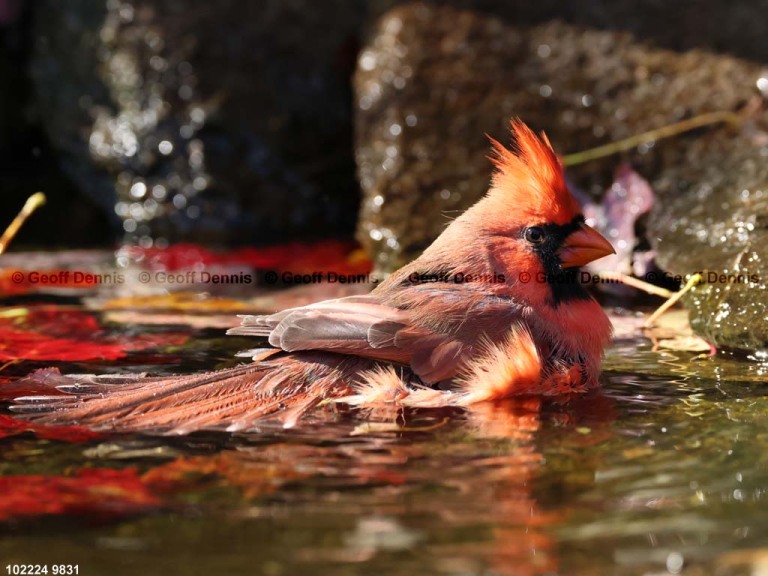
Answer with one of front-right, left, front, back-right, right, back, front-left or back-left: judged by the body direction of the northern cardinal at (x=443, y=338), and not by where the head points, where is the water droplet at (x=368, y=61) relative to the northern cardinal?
left

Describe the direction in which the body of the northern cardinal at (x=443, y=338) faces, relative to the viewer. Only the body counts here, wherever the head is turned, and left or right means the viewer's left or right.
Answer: facing to the right of the viewer

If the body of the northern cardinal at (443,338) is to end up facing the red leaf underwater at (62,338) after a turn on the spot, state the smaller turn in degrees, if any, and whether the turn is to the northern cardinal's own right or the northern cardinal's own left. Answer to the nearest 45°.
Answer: approximately 135° to the northern cardinal's own left

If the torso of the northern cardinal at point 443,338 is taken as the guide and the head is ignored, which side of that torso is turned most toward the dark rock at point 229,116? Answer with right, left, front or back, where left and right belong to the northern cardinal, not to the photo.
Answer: left

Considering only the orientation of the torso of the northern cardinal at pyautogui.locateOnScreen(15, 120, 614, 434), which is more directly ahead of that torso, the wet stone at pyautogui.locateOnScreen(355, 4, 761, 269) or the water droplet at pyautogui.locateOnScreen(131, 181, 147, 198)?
the wet stone

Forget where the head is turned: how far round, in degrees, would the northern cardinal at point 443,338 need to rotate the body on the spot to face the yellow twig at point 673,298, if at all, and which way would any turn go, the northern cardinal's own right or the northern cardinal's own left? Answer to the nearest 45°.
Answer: approximately 45° to the northern cardinal's own left

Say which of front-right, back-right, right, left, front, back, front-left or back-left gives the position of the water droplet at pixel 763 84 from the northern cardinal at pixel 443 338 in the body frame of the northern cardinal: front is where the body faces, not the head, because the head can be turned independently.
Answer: front-left

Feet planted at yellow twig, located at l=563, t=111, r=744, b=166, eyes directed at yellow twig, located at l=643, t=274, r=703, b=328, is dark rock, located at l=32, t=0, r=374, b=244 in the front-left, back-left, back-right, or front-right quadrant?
back-right

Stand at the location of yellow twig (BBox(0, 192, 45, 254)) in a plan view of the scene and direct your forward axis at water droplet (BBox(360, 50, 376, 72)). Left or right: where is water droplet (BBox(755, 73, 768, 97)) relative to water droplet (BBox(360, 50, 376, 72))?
right

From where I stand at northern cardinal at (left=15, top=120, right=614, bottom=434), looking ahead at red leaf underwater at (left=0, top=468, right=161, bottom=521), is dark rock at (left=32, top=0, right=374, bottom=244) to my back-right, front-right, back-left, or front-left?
back-right

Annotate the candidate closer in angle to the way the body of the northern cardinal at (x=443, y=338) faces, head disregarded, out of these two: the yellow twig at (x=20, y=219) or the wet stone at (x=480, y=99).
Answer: the wet stone

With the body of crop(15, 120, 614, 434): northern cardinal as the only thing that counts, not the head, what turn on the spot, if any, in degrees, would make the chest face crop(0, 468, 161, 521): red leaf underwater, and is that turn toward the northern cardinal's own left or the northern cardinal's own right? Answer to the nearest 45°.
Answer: approximately 135° to the northern cardinal's own right

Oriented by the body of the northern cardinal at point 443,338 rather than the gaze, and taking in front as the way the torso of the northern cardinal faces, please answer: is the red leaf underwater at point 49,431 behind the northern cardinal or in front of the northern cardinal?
behind
